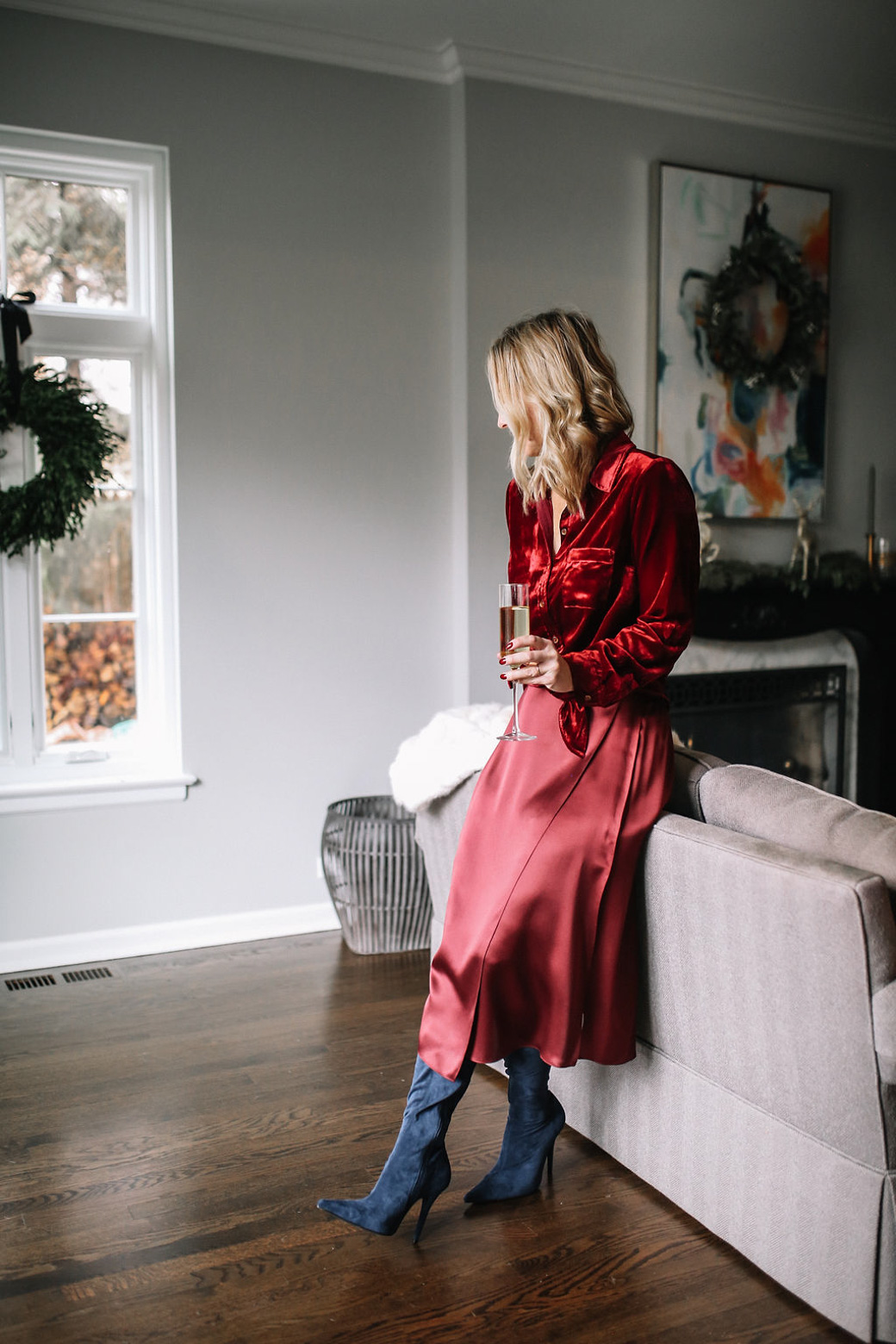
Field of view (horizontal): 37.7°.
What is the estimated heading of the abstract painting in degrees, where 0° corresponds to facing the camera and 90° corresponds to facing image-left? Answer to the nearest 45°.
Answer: approximately 315°

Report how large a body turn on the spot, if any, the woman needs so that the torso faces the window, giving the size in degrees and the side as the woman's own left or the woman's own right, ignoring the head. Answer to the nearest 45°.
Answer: approximately 90° to the woman's own right

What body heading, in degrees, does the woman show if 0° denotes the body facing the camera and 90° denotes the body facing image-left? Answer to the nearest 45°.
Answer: approximately 45°

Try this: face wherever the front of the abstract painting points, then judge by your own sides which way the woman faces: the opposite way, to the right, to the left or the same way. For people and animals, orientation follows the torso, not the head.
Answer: to the right

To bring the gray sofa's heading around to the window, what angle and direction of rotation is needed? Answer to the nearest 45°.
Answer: approximately 180°

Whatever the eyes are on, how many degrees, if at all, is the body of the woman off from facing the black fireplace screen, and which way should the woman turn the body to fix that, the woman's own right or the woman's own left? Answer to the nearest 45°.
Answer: approximately 135° to the woman's own right
